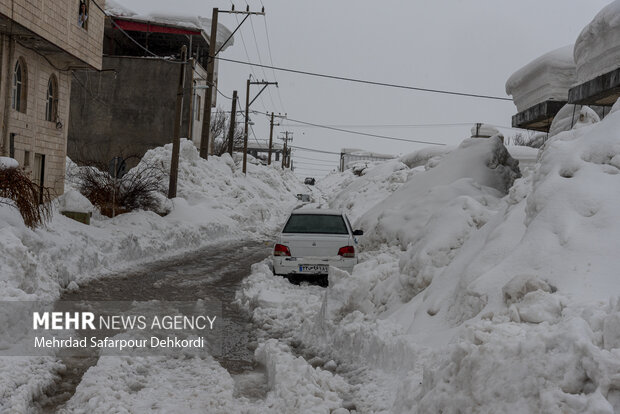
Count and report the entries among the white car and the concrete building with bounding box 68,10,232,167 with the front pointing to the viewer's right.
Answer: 1

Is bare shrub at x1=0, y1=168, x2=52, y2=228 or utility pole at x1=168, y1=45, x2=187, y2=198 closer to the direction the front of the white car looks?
the utility pole

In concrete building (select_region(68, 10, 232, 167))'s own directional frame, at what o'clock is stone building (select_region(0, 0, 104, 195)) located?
stone building (select_region(0, 0, 104, 195)) is roughly at 3 o'clock from concrete building (select_region(68, 10, 232, 167)).

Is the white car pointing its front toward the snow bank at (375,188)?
yes

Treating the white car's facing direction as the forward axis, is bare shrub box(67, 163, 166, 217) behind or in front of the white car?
in front

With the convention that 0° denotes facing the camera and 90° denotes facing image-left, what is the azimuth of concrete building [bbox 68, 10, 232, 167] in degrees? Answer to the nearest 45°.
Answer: approximately 270°

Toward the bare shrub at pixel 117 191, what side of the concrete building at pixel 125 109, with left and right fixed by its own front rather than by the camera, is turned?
right

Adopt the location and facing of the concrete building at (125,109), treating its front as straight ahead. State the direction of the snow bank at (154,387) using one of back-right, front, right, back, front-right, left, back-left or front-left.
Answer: right

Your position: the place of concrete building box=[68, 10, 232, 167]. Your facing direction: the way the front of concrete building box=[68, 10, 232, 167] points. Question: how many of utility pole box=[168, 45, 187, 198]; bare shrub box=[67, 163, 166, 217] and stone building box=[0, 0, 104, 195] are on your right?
3

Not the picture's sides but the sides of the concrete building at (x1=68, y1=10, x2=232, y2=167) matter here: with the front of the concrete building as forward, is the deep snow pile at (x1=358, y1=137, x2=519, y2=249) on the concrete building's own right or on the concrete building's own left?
on the concrete building's own right

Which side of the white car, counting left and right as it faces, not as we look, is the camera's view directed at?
back

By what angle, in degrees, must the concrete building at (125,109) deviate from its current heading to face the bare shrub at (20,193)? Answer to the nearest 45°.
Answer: approximately 90° to its right

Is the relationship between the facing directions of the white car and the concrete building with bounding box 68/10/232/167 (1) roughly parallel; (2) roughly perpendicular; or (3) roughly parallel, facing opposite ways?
roughly perpendicular

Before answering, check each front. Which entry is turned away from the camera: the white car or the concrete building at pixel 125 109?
the white car

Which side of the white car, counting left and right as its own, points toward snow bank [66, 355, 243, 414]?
back

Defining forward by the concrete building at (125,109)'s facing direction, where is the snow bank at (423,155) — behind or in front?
in front
